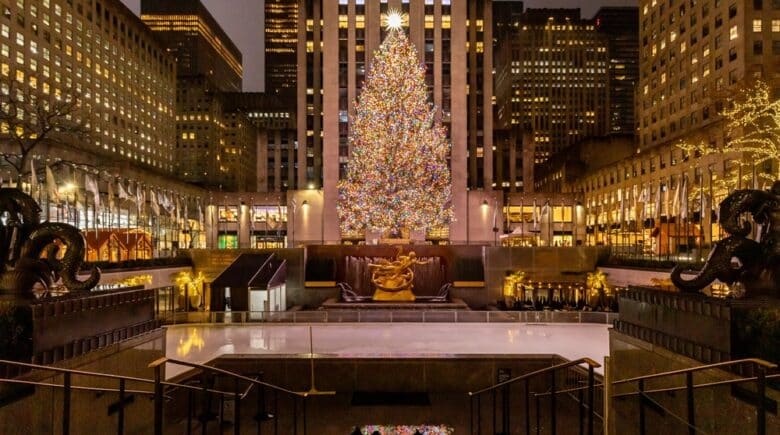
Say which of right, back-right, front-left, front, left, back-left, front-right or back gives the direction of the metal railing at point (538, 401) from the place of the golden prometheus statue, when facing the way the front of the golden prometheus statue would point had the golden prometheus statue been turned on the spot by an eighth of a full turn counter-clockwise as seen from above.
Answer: front-right

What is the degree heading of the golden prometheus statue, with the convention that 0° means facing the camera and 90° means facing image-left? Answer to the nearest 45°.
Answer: approximately 0°

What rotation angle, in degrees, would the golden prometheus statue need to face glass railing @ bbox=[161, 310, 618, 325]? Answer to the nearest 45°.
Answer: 0° — it already faces it

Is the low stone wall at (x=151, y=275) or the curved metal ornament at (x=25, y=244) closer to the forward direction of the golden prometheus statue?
the curved metal ornament

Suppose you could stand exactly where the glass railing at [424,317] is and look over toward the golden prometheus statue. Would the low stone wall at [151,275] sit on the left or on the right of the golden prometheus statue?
left

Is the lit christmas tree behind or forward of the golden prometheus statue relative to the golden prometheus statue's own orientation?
behind

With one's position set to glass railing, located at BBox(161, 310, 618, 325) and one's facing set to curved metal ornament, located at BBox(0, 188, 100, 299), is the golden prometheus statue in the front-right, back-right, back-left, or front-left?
back-right

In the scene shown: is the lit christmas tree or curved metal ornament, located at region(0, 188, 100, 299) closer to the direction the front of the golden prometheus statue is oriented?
the curved metal ornament

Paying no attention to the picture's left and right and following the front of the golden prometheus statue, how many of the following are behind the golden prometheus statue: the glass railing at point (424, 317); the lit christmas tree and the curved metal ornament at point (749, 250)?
1

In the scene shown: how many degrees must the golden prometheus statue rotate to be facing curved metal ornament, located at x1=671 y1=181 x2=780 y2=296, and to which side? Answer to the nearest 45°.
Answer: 0° — it already faces it

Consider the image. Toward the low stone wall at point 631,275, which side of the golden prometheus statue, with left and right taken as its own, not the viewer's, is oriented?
left

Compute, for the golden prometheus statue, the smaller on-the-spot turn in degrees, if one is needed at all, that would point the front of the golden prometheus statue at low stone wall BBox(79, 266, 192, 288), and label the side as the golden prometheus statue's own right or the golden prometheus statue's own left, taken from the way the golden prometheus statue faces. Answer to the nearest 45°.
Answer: approximately 90° to the golden prometheus statue's own right
